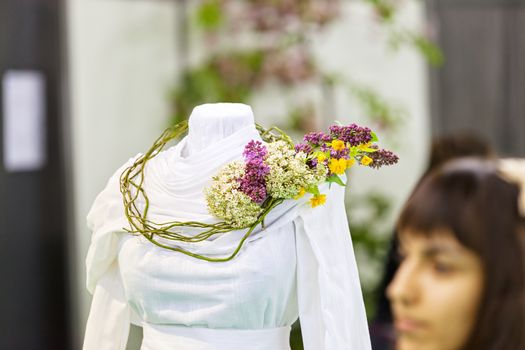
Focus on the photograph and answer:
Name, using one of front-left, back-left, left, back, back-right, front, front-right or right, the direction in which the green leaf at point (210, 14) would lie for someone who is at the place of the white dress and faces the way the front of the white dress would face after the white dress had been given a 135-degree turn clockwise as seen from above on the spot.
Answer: front-right

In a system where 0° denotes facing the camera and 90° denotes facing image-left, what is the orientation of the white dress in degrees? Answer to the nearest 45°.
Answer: approximately 0°

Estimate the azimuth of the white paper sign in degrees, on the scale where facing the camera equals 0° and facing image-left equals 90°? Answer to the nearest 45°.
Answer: approximately 0°

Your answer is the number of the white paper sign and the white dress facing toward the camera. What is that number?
2
